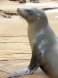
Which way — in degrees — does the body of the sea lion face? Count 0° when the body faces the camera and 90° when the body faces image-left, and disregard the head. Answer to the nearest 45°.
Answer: approximately 90°
